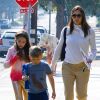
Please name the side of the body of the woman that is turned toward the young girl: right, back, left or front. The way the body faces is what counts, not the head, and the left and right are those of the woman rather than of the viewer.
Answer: right

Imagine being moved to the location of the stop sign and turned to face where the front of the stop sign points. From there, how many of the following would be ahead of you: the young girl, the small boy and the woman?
3

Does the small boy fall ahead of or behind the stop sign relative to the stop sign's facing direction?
ahead

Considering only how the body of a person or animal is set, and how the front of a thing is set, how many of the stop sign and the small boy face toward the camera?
2

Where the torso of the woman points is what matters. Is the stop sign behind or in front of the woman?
behind

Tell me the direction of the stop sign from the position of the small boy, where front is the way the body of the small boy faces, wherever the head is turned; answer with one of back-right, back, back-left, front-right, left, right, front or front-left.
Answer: back

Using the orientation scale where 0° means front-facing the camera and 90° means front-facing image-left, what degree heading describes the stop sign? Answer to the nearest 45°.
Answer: approximately 0°

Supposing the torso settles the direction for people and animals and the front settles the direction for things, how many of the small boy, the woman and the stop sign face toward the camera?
3
